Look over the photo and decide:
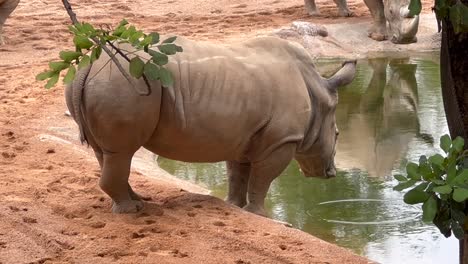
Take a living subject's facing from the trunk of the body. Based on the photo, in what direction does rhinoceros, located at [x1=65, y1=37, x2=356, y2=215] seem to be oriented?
to the viewer's right

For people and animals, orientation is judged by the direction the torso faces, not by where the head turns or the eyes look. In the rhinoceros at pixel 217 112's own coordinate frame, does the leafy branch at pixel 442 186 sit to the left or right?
on its right

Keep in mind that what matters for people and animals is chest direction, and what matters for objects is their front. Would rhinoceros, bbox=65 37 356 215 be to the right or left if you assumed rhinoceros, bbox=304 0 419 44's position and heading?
on its right

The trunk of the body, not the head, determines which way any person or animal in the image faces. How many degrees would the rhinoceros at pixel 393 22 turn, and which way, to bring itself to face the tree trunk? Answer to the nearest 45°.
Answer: approximately 45° to its right

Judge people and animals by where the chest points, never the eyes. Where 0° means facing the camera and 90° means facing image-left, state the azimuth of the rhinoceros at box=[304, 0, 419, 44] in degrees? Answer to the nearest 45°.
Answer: approximately 315°
